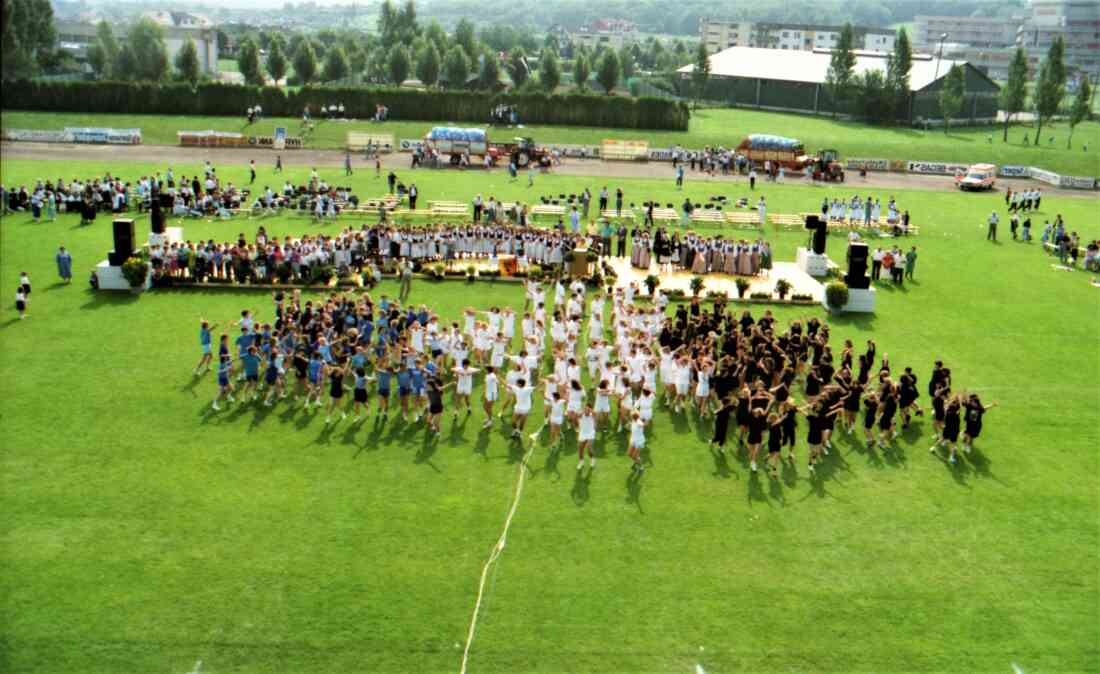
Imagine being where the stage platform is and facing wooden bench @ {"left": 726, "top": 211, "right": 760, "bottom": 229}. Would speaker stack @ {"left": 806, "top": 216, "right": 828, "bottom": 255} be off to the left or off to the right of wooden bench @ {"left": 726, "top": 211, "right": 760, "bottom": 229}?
right

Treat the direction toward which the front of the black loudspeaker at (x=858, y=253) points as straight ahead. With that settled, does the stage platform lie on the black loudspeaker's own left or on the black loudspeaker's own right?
on the black loudspeaker's own right

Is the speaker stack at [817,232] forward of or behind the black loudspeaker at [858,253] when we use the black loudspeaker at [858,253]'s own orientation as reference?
behind

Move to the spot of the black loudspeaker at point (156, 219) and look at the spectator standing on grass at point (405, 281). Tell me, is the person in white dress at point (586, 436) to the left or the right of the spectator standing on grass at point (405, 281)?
right

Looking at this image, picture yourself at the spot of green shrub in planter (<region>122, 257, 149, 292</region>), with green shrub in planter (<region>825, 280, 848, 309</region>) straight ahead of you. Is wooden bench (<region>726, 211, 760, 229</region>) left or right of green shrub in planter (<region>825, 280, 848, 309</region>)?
left

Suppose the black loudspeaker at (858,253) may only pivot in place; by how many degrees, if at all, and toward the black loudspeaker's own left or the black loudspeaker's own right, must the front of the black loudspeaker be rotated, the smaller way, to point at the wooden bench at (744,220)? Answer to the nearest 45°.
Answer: approximately 180°

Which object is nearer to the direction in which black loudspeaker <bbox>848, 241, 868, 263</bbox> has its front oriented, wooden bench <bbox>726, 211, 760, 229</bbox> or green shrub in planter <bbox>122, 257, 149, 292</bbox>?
the green shrub in planter

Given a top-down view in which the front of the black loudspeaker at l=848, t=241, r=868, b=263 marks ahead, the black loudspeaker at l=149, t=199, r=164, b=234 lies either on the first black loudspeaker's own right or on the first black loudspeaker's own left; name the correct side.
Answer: on the first black loudspeaker's own right

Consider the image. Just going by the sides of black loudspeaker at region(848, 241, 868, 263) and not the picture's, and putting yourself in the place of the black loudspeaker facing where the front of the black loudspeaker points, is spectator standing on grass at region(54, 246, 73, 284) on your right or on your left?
on your right

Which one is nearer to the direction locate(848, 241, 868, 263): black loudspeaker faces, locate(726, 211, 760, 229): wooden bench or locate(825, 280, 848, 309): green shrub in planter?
the green shrub in planter

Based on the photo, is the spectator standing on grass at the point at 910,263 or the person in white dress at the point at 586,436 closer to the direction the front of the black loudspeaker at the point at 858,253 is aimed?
the person in white dress

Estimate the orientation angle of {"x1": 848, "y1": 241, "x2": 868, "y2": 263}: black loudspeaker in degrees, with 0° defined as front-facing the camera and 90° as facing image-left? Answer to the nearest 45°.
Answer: approximately 0°

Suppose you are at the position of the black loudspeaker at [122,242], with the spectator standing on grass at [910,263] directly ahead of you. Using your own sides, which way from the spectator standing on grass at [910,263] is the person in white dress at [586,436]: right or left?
right
